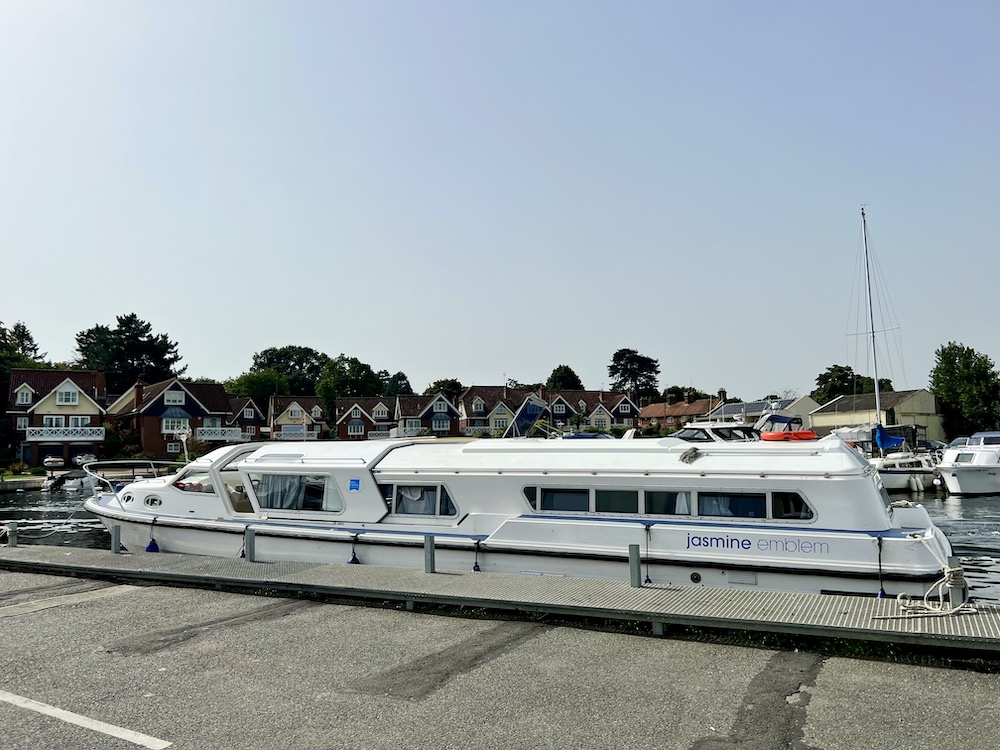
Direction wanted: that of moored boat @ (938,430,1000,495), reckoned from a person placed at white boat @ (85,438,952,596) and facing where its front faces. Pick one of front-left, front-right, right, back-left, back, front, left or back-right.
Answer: back-right

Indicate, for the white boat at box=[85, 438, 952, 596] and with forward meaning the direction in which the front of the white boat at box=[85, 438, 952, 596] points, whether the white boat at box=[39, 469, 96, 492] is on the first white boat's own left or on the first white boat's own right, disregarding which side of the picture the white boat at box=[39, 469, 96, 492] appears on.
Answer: on the first white boat's own right

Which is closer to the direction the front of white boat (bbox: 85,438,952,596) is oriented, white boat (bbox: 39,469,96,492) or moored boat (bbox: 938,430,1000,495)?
the white boat

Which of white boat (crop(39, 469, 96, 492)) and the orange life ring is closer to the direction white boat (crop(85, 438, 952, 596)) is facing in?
the white boat

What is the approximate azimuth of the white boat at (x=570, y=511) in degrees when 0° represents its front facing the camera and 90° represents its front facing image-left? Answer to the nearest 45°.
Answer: approximately 90°

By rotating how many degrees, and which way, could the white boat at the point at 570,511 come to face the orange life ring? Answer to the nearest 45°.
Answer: approximately 135° to its right
